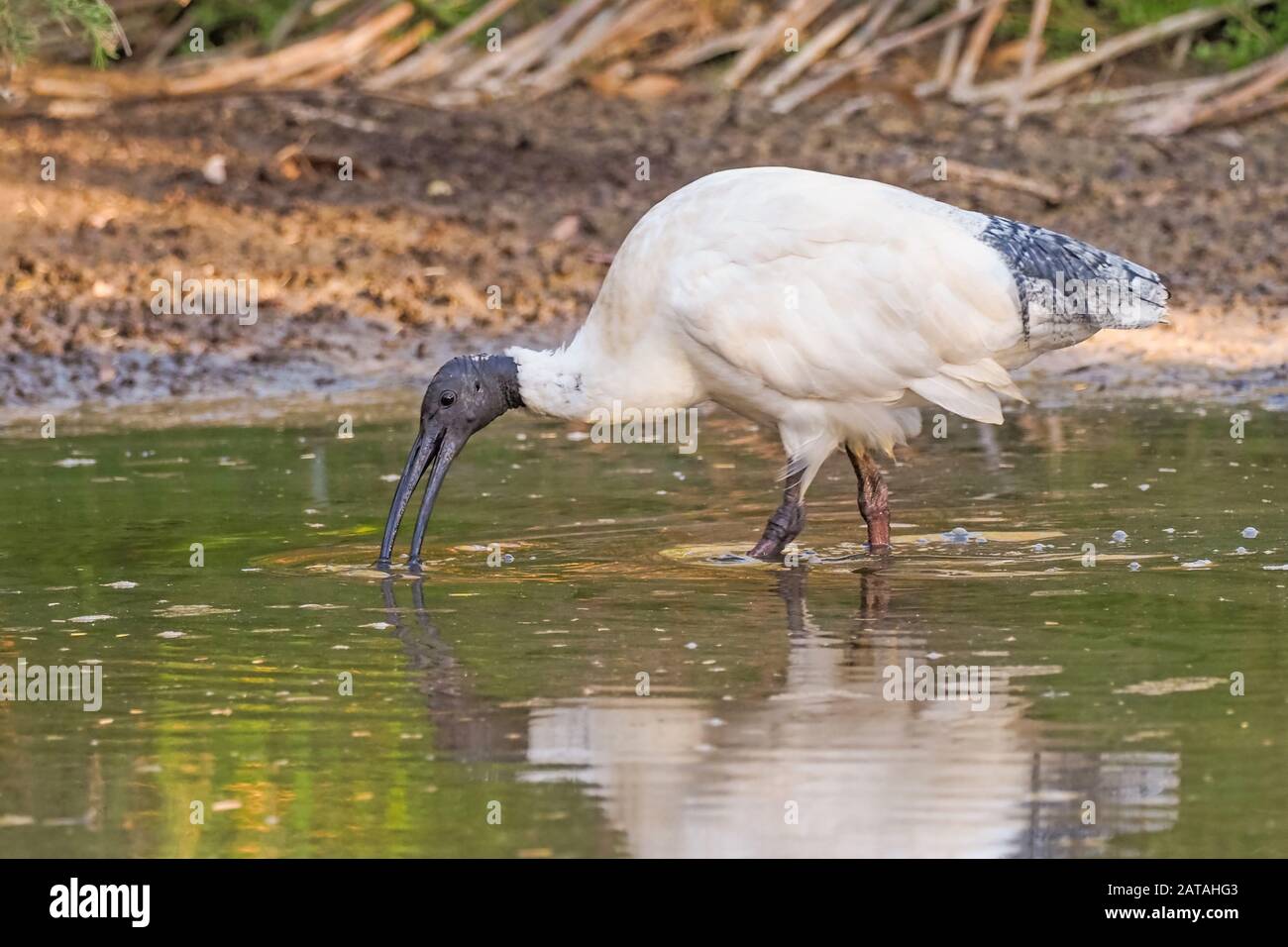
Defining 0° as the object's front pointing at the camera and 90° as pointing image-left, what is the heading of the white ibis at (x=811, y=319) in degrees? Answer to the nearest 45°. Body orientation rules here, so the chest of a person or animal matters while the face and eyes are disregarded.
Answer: approximately 90°

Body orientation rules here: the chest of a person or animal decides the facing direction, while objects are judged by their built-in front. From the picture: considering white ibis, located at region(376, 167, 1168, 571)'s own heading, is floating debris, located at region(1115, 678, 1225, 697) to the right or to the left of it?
on its left

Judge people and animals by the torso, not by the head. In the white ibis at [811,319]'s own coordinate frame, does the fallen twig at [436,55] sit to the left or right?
on its right

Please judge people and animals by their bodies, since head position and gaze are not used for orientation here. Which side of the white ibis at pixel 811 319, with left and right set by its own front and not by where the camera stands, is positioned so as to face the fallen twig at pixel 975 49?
right

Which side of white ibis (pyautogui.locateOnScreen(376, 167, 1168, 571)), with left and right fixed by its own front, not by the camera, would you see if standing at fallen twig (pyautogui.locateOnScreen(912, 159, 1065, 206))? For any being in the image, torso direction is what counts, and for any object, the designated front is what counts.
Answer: right

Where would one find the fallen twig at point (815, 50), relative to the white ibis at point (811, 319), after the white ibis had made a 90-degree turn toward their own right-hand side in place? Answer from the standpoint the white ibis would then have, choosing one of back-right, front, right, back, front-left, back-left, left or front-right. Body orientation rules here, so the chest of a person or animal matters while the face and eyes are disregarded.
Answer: front

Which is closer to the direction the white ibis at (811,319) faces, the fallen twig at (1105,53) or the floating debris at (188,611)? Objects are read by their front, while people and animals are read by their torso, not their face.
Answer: the floating debris

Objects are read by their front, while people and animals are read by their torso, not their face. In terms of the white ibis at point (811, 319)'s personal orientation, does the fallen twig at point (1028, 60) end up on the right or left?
on its right

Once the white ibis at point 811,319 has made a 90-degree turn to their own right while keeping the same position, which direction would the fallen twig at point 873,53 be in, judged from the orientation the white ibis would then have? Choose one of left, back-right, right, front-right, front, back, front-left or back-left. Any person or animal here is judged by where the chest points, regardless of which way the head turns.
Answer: front

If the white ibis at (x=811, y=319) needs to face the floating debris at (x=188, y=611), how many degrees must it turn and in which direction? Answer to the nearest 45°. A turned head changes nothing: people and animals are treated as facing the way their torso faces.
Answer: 0° — it already faces it

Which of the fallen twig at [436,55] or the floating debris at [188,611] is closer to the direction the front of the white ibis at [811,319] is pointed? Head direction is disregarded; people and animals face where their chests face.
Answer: the floating debris
